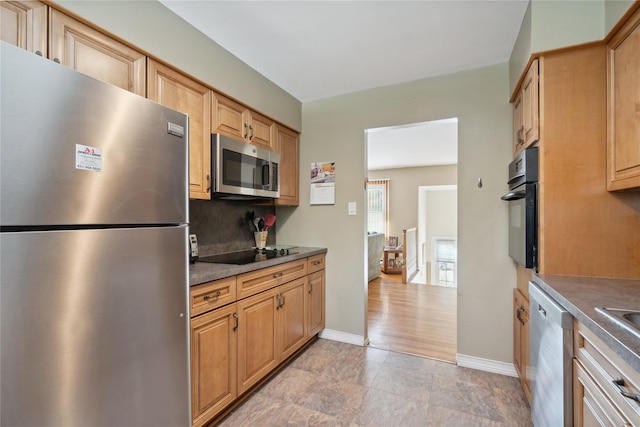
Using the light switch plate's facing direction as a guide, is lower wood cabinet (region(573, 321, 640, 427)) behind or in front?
in front

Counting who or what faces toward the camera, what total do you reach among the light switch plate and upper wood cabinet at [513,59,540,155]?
1

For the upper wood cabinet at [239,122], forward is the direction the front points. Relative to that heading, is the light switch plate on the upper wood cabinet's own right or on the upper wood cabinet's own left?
on the upper wood cabinet's own left

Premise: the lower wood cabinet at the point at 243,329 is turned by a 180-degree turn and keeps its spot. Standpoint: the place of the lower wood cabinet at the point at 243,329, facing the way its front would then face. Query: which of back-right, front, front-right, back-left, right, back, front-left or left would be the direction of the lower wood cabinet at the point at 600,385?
back

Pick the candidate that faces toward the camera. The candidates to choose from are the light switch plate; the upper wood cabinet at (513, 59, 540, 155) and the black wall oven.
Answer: the light switch plate

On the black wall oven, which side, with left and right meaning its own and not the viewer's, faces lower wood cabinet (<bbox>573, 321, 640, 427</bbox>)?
left

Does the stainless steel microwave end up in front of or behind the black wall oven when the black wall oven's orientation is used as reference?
in front

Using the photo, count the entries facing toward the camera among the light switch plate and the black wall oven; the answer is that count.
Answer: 1

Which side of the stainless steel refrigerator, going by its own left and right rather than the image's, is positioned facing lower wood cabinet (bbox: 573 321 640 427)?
front

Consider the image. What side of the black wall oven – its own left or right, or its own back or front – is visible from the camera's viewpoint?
left

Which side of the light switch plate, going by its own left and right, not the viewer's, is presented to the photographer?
front

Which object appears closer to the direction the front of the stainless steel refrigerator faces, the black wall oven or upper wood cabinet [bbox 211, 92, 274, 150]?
the black wall oven

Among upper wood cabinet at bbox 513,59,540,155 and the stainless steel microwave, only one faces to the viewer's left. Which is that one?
the upper wood cabinet

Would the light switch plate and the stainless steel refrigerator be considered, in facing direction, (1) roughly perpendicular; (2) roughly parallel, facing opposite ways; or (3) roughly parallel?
roughly perpendicular

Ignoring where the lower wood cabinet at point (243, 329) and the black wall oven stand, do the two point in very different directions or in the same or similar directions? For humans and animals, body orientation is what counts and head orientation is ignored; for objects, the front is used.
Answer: very different directions

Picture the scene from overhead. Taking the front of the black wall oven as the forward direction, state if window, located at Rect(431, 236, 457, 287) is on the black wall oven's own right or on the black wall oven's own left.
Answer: on the black wall oven's own right

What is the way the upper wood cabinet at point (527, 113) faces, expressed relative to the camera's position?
facing to the left of the viewer
